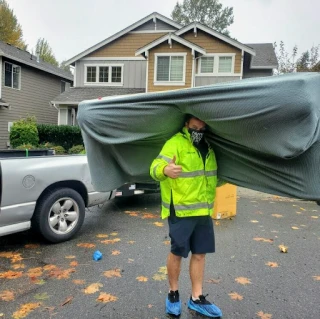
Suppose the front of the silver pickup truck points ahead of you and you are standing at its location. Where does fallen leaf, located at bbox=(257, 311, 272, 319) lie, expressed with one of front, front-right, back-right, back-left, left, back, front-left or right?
left

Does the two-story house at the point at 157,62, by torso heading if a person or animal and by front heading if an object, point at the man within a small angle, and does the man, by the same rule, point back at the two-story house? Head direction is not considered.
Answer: no

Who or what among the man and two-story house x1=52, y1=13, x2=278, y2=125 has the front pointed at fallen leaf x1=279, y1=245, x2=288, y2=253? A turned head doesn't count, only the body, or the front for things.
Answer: the two-story house

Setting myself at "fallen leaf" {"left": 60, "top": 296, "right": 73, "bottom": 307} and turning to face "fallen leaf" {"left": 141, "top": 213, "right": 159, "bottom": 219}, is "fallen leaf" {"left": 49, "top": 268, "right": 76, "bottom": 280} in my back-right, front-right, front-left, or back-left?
front-left

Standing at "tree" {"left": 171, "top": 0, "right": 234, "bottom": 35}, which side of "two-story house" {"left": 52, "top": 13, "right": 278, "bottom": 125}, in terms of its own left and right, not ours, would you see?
back

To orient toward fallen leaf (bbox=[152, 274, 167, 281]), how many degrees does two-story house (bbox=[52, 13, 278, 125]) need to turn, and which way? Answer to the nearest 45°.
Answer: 0° — it already faces it

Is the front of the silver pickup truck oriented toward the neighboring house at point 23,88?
no

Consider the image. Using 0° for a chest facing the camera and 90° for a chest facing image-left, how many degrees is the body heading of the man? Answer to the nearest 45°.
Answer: approximately 315°

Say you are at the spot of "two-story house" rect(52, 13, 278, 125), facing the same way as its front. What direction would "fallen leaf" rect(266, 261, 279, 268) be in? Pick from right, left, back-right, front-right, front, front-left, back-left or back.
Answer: front

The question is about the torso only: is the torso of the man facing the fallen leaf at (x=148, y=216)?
no

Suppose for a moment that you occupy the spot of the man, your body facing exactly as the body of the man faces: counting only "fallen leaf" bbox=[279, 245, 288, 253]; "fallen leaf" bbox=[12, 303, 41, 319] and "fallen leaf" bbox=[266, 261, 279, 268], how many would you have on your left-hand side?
2

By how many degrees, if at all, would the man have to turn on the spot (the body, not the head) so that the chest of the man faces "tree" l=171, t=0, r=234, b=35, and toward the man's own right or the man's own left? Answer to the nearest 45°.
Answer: approximately 135° to the man's own left

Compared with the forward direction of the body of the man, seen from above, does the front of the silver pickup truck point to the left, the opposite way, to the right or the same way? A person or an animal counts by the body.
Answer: to the right

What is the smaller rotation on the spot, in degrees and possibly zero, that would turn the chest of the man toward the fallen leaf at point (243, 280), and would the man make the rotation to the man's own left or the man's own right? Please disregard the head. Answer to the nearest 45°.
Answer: approximately 90° to the man's own left

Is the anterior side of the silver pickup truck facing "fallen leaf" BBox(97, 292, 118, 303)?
no

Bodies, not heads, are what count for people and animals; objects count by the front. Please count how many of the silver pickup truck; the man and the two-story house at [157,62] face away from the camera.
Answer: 0

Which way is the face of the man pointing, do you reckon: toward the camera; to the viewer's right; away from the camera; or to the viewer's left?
toward the camera

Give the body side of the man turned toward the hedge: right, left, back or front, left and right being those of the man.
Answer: back

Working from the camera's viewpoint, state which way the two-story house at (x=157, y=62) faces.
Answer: facing the viewer

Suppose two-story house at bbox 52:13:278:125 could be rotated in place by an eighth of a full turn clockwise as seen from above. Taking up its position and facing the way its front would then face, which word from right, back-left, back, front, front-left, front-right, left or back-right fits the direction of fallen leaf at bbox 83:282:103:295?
front-left

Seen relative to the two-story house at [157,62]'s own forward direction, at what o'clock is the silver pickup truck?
The silver pickup truck is roughly at 12 o'clock from the two-story house.
